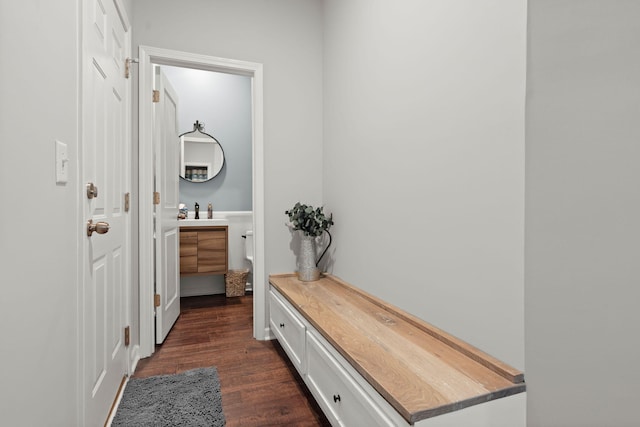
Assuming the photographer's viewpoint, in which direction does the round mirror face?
facing the viewer

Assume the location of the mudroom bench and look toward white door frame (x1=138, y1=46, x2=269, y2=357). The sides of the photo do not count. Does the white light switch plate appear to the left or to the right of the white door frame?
left

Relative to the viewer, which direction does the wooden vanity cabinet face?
toward the camera

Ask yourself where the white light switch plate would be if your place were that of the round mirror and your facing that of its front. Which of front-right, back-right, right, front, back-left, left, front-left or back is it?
front

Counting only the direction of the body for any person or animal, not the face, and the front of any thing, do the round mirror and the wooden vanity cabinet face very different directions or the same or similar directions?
same or similar directions

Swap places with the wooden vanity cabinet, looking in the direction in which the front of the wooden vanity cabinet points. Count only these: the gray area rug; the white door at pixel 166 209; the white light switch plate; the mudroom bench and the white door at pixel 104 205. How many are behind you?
0

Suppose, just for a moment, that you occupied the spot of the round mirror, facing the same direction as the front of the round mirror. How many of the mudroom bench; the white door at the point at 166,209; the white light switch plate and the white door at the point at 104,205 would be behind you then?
0

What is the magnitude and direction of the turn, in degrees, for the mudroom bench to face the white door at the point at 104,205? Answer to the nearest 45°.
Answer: approximately 45° to its right

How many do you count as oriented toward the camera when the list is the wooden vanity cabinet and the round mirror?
2

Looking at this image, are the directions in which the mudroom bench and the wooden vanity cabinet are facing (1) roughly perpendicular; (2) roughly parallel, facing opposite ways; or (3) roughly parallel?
roughly perpendicular

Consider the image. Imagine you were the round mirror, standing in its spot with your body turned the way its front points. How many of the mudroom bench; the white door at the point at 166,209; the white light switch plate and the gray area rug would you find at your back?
0

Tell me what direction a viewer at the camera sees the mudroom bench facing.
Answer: facing the viewer and to the left of the viewer

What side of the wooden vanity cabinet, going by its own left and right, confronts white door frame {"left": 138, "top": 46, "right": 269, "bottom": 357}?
front

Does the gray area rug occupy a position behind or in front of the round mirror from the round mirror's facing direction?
in front

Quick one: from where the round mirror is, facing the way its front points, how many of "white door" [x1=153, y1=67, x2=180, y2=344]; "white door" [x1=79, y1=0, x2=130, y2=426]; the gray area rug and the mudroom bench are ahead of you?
4

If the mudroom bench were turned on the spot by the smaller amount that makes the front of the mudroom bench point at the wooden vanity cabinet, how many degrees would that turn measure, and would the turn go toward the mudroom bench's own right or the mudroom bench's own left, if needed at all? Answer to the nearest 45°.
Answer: approximately 90° to the mudroom bench's own right

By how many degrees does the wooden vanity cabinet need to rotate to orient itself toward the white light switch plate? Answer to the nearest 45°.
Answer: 0° — it already faces it

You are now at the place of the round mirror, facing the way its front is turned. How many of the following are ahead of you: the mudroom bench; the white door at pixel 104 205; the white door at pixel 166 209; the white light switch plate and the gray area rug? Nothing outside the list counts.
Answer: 5

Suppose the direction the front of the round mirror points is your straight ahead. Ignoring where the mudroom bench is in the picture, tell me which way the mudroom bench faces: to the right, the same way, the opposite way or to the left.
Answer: to the right

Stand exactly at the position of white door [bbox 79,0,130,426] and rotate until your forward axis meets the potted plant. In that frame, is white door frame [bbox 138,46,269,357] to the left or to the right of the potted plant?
left
